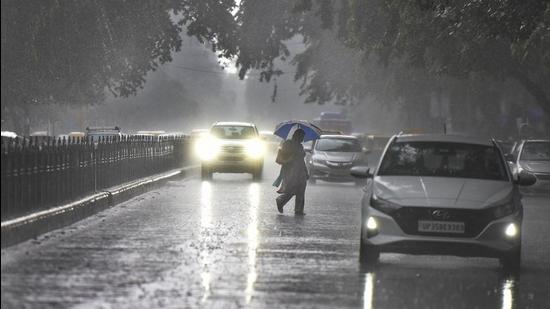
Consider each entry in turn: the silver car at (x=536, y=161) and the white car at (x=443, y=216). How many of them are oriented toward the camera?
2

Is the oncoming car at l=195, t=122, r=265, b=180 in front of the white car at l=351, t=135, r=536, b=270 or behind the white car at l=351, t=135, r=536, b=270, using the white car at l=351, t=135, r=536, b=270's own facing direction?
behind

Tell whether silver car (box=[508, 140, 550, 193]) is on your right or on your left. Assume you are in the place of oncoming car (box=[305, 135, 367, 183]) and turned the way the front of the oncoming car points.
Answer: on your left

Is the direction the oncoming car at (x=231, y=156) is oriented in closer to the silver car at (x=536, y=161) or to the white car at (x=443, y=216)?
the white car

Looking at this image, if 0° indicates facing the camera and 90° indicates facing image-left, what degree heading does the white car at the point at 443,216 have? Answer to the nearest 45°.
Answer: approximately 0°

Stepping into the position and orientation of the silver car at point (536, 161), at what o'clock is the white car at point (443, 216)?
The white car is roughly at 12 o'clock from the silver car.

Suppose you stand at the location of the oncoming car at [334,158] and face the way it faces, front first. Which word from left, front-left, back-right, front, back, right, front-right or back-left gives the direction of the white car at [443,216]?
front
